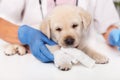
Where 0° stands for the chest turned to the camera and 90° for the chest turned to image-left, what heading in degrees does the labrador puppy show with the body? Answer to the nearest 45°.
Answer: approximately 0°
